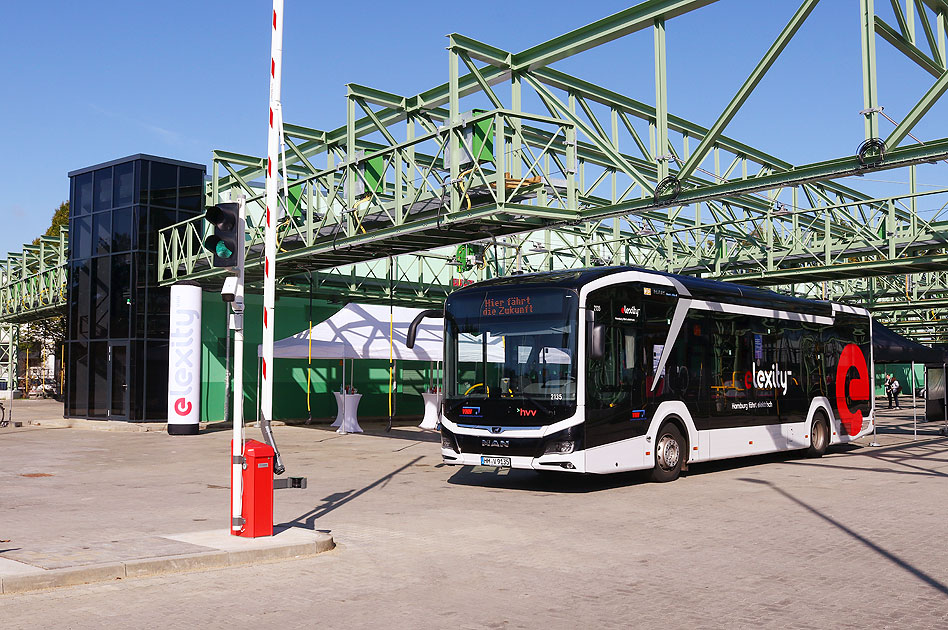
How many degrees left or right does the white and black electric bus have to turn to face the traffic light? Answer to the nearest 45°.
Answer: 0° — it already faces it

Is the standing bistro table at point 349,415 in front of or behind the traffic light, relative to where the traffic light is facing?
behind

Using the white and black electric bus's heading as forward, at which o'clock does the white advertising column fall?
The white advertising column is roughly at 3 o'clock from the white and black electric bus.

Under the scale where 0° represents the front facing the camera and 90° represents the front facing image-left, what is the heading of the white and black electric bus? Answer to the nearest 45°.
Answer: approximately 45°

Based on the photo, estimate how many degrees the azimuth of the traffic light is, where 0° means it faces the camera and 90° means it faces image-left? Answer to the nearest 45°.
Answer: approximately 45°

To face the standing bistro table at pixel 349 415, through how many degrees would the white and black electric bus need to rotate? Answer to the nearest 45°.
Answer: approximately 90° to its right

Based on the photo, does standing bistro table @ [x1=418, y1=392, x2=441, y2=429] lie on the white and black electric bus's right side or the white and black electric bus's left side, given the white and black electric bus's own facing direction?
on its right

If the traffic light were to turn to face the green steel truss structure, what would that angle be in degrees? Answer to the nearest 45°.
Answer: approximately 180°
